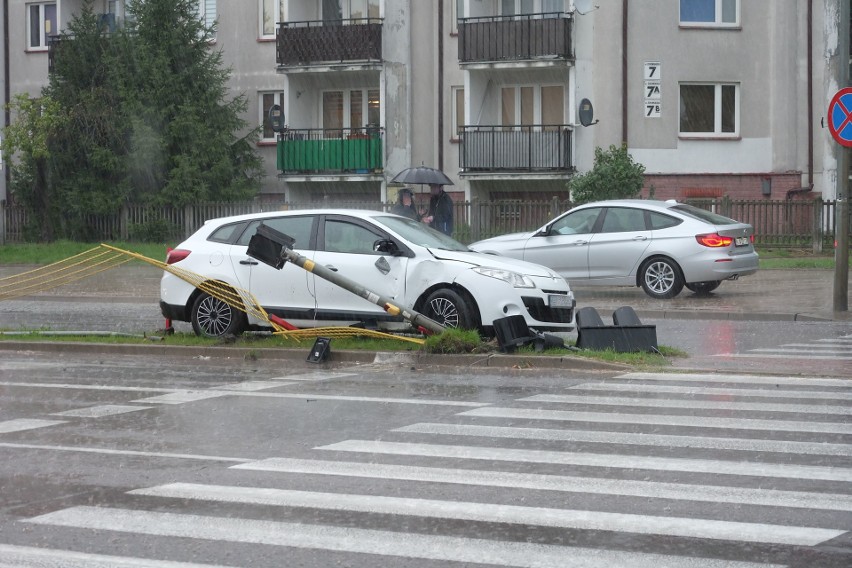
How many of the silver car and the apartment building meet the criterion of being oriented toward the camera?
1

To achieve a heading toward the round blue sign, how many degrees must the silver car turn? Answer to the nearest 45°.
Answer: approximately 180°

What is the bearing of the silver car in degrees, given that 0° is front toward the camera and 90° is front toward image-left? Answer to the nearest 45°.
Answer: approximately 135°

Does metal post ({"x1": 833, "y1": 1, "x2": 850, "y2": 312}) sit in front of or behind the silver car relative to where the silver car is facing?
behind

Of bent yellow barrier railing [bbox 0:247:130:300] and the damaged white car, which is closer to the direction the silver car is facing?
the bent yellow barrier railing

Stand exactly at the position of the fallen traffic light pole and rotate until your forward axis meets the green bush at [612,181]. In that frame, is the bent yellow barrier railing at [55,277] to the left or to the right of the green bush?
left

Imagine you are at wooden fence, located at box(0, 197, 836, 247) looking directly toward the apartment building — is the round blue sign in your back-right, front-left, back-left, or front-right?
back-right

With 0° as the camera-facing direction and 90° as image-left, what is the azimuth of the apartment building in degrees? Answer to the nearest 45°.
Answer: approximately 0°

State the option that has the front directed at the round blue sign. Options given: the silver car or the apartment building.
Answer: the apartment building

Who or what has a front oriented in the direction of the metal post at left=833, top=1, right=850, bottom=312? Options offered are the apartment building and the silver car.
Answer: the apartment building

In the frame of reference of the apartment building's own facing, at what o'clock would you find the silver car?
The silver car is roughly at 12 o'clock from the apartment building.
